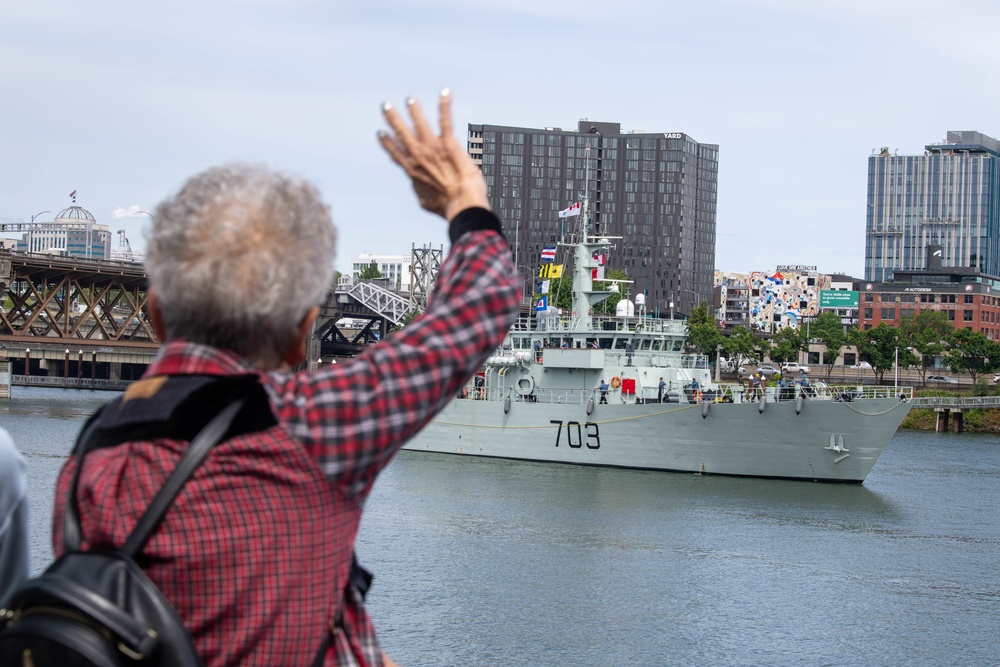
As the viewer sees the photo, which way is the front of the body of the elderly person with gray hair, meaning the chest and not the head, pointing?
away from the camera

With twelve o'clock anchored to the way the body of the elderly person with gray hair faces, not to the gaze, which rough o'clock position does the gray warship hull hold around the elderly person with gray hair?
The gray warship hull is roughly at 1 o'clock from the elderly person with gray hair.
